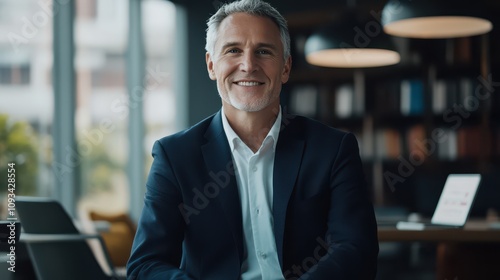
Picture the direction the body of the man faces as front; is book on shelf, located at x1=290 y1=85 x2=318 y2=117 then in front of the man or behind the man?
behind

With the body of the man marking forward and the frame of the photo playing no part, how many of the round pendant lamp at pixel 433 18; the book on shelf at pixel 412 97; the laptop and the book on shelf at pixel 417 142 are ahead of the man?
0

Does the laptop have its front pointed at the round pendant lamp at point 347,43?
no

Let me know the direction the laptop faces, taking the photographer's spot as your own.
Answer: facing the viewer and to the left of the viewer

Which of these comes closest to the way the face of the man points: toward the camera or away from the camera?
toward the camera

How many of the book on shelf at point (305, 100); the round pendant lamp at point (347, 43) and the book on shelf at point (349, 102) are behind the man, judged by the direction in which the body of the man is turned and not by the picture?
3

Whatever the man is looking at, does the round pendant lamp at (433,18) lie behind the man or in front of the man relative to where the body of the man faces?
behind

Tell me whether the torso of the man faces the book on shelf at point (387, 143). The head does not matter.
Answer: no

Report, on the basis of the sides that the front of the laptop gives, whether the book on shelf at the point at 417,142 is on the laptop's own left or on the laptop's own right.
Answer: on the laptop's own right

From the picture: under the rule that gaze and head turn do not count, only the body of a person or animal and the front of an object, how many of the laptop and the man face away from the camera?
0

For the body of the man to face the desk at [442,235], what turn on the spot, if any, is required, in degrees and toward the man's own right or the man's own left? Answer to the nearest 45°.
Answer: approximately 135° to the man's own left

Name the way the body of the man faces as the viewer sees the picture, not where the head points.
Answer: toward the camera

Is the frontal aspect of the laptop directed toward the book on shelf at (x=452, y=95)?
no

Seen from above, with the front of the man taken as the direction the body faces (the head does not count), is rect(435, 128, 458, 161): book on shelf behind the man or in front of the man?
behind

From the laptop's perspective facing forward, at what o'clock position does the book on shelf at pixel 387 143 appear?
The book on shelf is roughly at 4 o'clock from the laptop.
